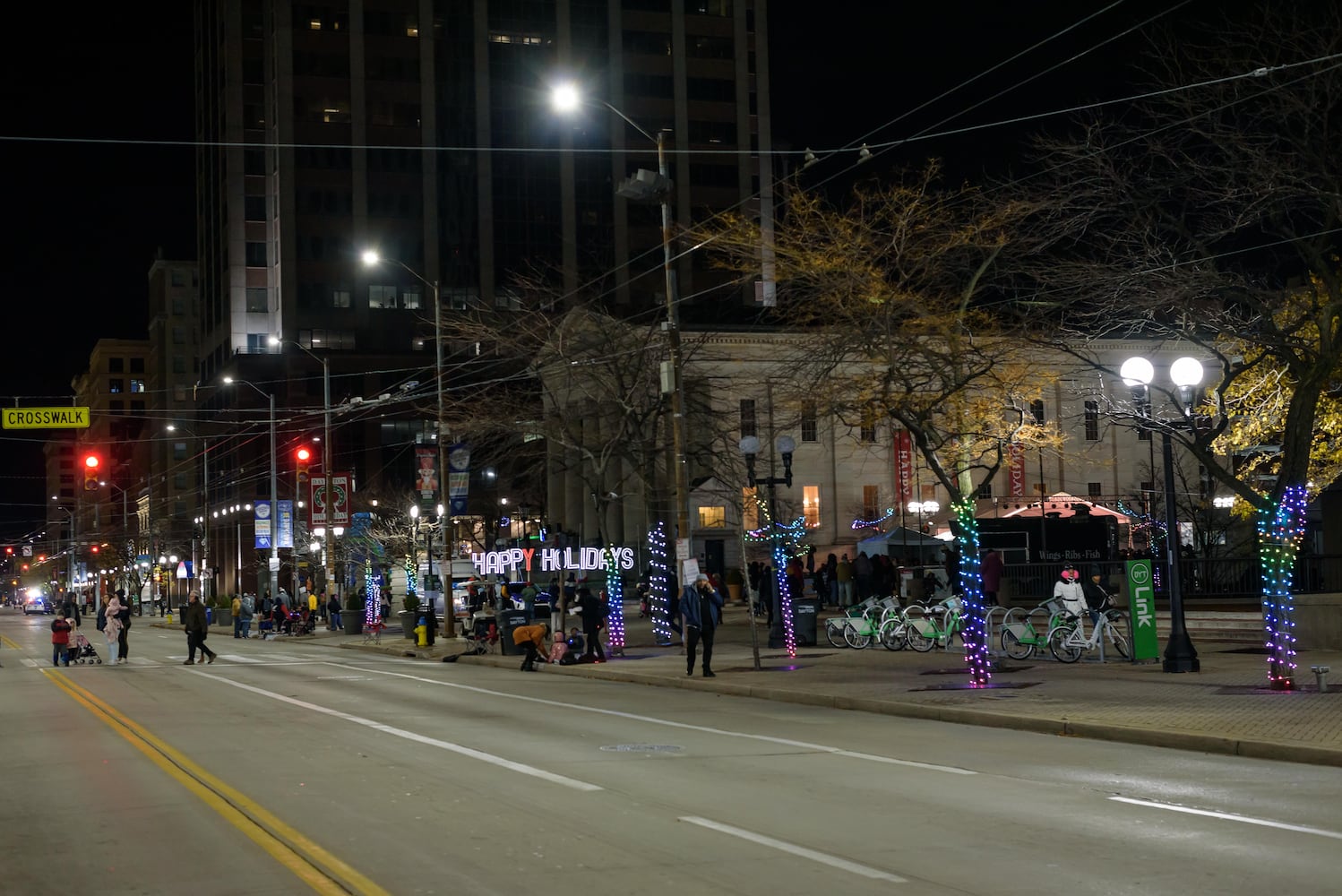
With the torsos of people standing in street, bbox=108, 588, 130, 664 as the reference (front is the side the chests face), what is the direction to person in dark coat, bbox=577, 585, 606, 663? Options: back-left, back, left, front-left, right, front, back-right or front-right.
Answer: back-left

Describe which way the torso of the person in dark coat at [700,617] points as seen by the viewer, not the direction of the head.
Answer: toward the camera

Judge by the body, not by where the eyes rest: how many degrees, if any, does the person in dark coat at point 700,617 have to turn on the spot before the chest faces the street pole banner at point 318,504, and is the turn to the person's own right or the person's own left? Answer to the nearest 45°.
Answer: approximately 135° to the person's own right

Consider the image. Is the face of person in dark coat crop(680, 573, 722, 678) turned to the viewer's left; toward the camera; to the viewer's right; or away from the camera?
toward the camera

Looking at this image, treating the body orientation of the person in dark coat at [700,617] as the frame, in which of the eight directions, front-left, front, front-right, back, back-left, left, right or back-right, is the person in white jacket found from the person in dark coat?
left

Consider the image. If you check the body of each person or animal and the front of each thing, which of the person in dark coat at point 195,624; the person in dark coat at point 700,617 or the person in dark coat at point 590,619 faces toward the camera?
the person in dark coat at point 700,617

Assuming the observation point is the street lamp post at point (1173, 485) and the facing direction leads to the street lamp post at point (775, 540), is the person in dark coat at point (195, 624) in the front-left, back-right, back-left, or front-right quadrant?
front-left

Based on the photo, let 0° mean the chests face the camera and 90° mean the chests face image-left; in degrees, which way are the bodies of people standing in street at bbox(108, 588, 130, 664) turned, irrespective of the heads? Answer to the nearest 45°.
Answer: approximately 90°
